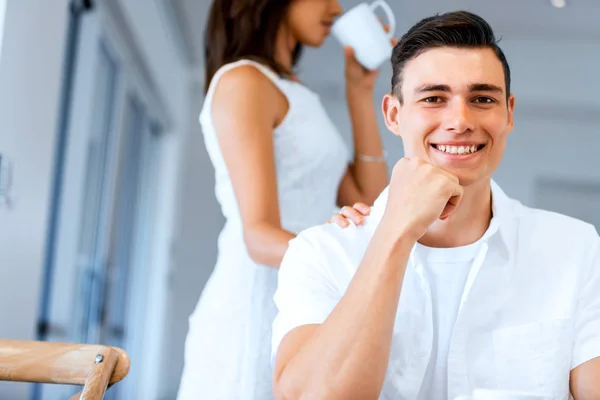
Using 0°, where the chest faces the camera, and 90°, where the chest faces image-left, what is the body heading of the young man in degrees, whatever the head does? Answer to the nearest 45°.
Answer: approximately 0°

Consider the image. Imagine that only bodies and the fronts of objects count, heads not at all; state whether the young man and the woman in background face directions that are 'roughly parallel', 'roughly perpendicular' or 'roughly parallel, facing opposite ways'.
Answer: roughly perpendicular

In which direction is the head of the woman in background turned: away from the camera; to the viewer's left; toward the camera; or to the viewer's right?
to the viewer's right

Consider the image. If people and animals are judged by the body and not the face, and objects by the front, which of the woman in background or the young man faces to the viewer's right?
the woman in background

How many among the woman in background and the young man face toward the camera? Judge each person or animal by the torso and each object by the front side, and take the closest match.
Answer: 1

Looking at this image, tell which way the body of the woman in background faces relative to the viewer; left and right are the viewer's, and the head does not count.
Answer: facing to the right of the viewer
